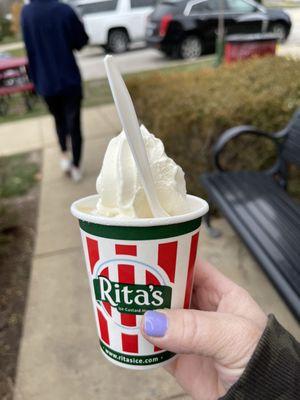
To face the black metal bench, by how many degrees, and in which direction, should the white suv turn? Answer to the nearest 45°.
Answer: approximately 90° to its right

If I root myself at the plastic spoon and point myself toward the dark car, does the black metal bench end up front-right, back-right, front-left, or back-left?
front-right

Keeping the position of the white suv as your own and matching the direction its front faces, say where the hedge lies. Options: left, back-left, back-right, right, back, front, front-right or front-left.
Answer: right

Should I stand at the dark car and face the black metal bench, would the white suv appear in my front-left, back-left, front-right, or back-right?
back-right

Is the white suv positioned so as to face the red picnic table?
no

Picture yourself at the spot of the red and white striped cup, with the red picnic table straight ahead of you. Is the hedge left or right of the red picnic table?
right

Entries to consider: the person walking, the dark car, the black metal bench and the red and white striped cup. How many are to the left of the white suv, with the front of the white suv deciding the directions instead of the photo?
0

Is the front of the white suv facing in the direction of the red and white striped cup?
no

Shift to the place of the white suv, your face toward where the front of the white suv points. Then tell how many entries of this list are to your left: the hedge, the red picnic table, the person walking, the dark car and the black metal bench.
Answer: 0

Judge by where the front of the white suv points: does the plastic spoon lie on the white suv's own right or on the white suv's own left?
on the white suv's own right
